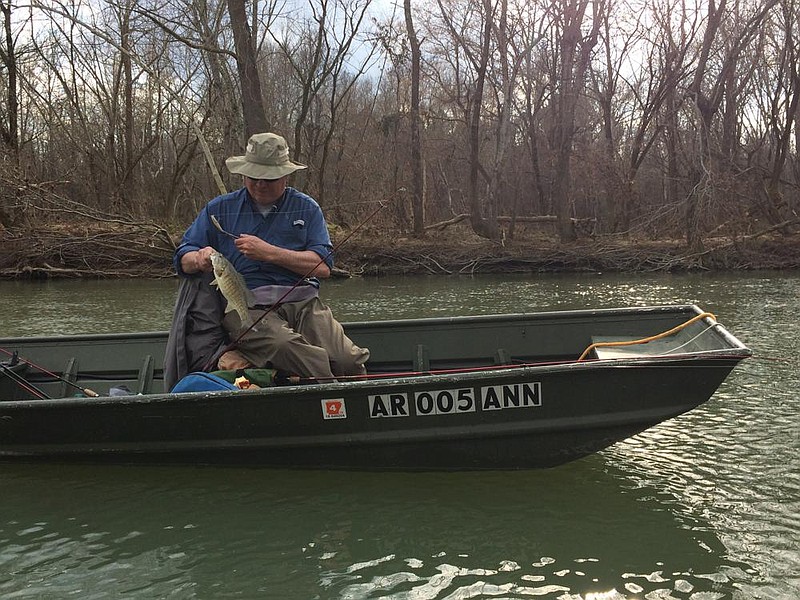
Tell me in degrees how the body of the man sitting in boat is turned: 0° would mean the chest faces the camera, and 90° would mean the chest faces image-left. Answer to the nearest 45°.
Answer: approximately 0°

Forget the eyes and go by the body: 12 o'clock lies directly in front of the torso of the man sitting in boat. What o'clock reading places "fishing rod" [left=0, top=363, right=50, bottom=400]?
The fishing rod is roughly at 4 o'clock from the man sitting in boat.

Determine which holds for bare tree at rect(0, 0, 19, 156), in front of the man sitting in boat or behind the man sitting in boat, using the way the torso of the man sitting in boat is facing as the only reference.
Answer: behind

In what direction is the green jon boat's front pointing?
to the viewer's right

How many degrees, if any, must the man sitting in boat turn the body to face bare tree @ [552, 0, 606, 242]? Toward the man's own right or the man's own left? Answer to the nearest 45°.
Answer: approximately 135° to the man's own left

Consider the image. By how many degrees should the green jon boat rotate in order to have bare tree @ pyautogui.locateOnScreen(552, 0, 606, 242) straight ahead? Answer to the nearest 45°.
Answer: approximately 90° to its left
